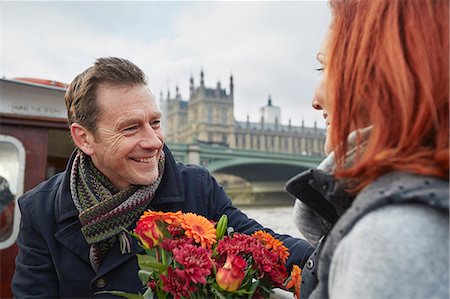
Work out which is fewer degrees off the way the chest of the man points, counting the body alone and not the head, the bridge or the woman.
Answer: the woman

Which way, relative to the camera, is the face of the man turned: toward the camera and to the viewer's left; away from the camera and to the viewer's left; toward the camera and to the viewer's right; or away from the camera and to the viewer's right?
toward the camera and to the viewer's right

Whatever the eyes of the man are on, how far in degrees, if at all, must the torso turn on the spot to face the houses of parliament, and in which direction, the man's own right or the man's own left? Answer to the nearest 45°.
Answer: approximately 135° to the man's own left

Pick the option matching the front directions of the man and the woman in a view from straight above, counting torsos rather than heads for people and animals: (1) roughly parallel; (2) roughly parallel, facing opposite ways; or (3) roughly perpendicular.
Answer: roughly parallel, facing opposite ways

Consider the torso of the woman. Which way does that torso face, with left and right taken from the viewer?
facing to the left of the viewer

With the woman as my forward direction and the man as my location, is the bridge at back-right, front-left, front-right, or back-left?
back-left

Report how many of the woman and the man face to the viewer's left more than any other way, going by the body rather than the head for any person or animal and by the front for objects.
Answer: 1

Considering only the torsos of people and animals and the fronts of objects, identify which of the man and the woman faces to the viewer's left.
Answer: the woman

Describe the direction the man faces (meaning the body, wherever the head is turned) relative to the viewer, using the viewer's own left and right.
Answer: facing the viewer and to the right of the viewer

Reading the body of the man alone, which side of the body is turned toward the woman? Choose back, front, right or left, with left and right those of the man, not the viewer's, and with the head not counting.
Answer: front

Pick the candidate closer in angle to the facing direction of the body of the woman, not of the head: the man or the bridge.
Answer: the man
